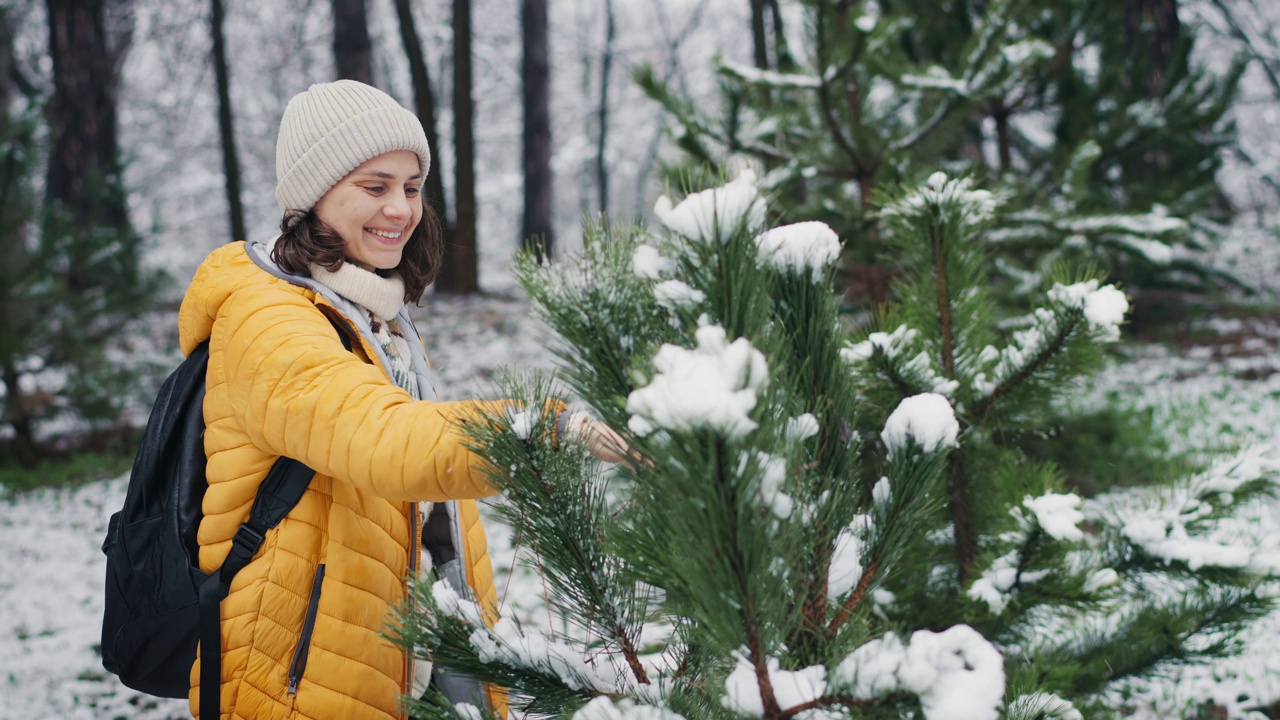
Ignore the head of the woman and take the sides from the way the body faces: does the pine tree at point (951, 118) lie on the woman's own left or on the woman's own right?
on the woman's own left

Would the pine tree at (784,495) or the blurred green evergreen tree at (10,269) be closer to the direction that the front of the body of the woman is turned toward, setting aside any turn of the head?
the pine tree

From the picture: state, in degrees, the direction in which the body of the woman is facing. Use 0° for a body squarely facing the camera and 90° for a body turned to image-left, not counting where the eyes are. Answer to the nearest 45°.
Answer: approximately 315°

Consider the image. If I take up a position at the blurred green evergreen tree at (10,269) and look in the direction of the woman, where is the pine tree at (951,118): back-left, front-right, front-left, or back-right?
front-left

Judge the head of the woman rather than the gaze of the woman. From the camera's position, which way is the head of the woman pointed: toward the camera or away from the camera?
toward the camera

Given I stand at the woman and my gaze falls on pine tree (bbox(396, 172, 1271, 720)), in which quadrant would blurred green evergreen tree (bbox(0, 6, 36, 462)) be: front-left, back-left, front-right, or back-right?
back-left

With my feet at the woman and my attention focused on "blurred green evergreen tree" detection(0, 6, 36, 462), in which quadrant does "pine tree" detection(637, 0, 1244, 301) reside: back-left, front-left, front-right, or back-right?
front-right

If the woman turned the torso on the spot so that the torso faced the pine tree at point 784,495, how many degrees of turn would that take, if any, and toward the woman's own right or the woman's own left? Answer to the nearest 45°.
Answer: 0° — they already face it

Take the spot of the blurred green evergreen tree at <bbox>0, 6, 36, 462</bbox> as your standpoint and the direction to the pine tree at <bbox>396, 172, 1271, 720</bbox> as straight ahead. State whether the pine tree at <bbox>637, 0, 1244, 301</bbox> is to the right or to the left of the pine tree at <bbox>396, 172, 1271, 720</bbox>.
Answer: left

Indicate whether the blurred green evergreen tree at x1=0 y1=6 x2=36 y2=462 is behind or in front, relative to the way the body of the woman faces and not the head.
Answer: behind
